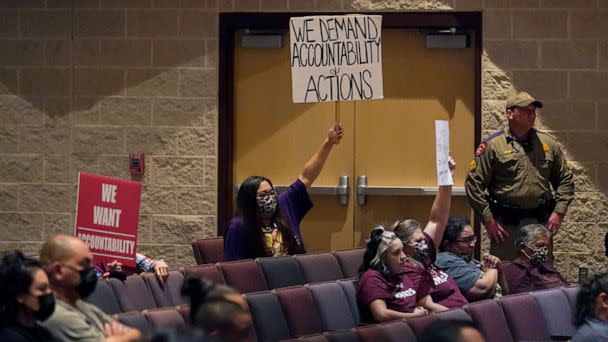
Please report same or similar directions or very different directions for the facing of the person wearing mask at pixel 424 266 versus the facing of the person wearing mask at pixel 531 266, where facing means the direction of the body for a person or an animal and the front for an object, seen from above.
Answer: same or similar directions

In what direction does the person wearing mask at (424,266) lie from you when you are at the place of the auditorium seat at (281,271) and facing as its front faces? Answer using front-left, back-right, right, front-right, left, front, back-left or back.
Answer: front-left

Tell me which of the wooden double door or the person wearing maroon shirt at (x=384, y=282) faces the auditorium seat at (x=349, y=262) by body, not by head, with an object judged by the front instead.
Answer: the wooden double door

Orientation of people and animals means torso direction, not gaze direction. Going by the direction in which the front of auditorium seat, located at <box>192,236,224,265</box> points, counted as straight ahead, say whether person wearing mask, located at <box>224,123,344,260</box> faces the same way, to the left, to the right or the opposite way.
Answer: the same way

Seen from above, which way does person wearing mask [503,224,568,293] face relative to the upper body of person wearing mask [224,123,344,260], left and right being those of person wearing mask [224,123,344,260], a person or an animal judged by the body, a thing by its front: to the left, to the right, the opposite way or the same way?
the same way

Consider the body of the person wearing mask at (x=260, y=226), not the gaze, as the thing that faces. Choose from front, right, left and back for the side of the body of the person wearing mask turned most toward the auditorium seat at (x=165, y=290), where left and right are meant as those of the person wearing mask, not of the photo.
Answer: right

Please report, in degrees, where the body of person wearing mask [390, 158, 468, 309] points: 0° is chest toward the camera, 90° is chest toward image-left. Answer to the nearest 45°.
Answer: approximately 315°

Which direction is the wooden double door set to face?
toward the camera

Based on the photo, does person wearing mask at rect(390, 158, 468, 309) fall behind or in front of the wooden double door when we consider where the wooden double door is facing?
in front

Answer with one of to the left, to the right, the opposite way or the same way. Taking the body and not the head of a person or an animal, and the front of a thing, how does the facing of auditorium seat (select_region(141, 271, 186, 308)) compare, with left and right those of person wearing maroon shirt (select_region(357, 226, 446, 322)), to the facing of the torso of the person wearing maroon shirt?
the same way
